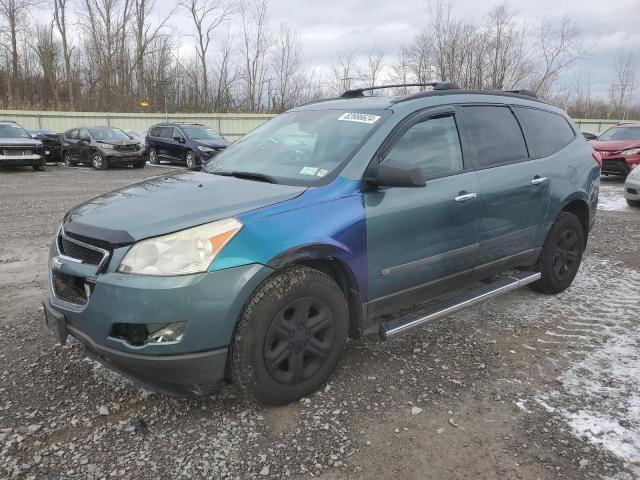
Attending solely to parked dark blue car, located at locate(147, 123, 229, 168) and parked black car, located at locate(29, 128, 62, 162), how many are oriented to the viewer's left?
0

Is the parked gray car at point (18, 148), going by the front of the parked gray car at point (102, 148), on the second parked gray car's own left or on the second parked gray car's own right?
on the second parked gray car's own right

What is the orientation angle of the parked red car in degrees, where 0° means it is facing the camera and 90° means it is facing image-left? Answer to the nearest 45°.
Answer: approximately 45°

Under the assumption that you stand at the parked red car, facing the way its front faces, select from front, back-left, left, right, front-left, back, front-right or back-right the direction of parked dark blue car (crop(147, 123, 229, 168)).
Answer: front-right

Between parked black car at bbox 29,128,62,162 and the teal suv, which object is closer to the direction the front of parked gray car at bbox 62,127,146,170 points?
the teal suv

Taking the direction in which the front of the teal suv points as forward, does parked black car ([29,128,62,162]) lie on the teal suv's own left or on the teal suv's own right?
on the teal suv's own right

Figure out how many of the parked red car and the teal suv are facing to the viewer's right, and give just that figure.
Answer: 0

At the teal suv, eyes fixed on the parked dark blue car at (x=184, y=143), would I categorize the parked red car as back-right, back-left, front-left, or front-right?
front-right

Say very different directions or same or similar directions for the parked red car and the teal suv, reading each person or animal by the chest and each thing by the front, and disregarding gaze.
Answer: same or similar directions

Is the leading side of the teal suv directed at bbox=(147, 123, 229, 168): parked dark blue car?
no

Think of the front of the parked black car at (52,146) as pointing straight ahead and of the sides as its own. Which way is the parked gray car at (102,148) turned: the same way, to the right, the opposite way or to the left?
the same way

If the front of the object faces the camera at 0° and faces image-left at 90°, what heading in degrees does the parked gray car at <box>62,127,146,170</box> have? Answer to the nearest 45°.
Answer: approximately 315°

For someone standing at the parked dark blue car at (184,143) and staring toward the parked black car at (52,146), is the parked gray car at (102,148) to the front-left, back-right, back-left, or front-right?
front-left
